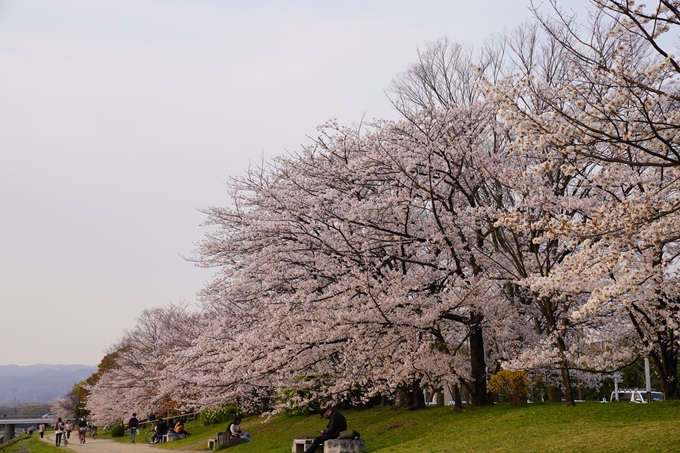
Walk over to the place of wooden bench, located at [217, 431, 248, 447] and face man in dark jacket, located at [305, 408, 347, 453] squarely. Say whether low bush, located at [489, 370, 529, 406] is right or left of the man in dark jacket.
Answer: left

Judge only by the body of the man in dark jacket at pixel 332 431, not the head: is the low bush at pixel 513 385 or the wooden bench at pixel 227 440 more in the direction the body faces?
the wooden bench

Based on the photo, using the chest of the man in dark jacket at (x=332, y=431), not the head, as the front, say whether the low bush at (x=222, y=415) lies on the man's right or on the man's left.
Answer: on the man's right

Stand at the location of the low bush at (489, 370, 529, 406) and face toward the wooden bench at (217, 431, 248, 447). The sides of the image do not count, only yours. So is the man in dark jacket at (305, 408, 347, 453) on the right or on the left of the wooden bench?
left

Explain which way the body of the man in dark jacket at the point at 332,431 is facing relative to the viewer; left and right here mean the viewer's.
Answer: facing to the left of the viewer

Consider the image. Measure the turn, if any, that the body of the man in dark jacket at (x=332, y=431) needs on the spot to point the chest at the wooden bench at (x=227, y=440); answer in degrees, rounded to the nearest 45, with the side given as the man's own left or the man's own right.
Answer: approximately 45° to the man's own right

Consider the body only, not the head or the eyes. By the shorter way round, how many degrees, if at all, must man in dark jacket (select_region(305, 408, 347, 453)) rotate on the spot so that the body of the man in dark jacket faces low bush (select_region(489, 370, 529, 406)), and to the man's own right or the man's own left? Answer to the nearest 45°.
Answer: approximately 180°
